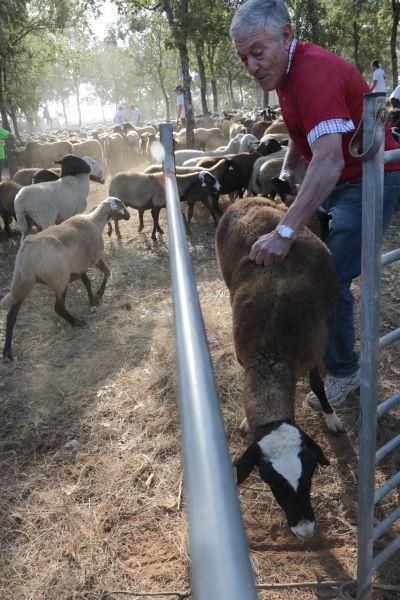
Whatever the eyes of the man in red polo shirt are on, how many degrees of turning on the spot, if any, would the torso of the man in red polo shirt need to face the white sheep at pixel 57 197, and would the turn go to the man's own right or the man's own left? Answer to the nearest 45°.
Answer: approximately 90° to the man's own right

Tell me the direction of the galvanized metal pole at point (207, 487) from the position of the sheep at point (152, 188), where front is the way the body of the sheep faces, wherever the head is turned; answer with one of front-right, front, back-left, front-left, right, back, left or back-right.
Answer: right

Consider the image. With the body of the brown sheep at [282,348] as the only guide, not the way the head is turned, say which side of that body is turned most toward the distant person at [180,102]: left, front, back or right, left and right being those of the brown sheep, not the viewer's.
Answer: back

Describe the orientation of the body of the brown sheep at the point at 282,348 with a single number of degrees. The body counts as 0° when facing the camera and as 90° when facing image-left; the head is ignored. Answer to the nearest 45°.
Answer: approximately 0°

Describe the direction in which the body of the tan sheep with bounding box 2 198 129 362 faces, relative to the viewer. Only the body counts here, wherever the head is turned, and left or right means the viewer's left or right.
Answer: facing away from the viewer and to the right of the viewer

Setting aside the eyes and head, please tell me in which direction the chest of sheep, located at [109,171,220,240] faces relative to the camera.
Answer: to the viewer's right

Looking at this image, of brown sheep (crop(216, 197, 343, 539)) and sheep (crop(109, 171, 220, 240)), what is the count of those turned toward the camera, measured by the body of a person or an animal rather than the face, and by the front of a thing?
1
